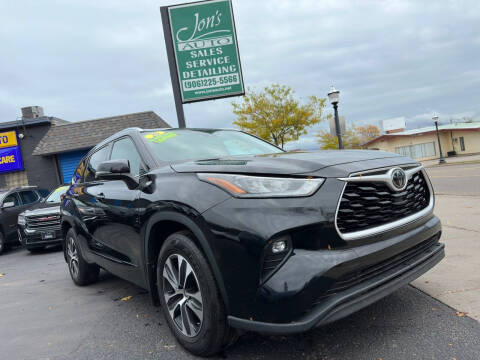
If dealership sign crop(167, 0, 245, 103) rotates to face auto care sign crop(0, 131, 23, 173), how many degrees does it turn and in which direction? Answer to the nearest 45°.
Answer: approximately 135° to its right

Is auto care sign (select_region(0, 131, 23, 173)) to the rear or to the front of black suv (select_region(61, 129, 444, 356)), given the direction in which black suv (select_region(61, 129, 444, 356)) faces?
to the rear

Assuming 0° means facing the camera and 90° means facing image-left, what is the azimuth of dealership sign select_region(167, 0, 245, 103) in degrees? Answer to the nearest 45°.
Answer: approximately 0°

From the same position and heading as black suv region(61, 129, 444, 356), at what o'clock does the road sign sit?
The road sign is roughly at 8 o'clock from the black suv.

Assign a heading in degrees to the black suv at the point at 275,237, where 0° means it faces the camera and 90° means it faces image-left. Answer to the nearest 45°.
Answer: approximately 315°

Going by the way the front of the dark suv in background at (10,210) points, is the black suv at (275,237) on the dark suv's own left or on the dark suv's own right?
on the dark suv's own left

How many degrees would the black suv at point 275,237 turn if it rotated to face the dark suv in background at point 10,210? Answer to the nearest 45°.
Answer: approximately 180°
